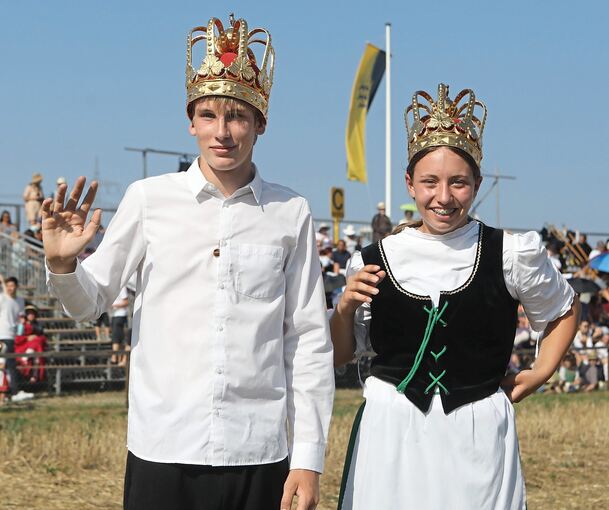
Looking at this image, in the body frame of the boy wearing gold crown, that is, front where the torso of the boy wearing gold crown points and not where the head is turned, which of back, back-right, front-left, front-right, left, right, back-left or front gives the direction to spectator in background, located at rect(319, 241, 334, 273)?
back

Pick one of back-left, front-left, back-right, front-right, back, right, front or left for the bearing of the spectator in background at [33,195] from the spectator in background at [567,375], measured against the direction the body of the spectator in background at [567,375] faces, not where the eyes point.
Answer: right

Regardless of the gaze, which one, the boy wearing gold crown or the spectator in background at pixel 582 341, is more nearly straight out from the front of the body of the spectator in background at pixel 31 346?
the boy wearing gold crown

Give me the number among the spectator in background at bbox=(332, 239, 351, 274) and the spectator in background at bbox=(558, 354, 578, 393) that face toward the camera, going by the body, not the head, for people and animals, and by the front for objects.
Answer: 2

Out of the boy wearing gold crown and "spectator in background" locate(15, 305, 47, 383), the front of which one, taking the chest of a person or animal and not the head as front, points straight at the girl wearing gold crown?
the spectator in background

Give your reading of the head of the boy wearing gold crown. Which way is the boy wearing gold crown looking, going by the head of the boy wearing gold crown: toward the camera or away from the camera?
toward the camera

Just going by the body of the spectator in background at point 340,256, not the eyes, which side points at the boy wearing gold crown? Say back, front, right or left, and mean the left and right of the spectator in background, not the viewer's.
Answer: front

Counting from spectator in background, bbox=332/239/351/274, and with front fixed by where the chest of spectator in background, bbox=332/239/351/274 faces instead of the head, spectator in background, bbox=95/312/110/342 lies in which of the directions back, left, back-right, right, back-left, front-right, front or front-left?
right

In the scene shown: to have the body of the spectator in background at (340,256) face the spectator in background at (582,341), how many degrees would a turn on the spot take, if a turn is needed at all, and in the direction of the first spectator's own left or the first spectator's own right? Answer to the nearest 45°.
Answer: approximately 90° to the first spectator's own left

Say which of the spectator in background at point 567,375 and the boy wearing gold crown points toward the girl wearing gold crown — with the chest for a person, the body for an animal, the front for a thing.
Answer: the spectator in background

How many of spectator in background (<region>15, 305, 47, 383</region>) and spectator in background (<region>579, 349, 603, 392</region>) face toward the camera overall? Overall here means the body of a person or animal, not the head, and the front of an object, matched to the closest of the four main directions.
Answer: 2

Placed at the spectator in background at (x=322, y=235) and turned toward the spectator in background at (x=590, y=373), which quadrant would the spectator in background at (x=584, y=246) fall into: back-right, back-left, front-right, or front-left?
front-left

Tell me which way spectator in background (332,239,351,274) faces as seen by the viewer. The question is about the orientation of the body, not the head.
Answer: toward the camera

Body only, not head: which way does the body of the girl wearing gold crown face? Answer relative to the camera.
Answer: toward the camera

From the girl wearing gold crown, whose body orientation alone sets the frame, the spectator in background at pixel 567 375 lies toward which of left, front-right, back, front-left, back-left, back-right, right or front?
back
